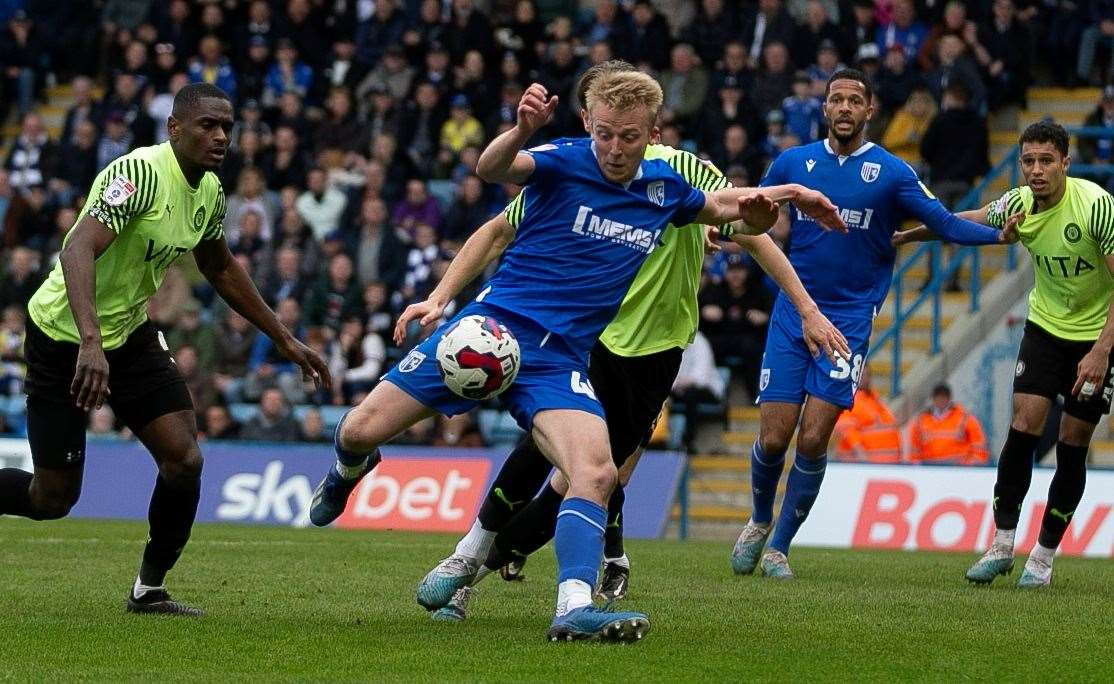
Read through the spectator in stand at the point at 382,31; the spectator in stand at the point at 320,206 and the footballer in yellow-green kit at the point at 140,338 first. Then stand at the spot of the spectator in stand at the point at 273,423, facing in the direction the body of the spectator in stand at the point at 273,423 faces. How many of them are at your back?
2

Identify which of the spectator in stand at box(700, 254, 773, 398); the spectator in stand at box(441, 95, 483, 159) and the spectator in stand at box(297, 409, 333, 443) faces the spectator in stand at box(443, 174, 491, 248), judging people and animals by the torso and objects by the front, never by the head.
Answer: the spectator in stand at box(441, 95, 483, 159)

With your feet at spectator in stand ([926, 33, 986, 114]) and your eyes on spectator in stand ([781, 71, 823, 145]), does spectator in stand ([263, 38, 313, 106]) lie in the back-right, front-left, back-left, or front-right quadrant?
front-right

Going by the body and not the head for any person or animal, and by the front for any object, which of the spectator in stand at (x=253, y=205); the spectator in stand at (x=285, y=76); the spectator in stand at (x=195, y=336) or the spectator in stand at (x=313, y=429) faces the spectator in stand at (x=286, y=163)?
the spectator in stand at (x=285, y=76)

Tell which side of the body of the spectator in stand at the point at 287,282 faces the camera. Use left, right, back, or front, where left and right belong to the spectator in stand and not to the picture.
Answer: front

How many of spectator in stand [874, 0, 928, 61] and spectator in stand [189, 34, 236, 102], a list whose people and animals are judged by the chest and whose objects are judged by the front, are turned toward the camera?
2

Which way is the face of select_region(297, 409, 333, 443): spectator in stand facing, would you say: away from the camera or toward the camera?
toward the camera

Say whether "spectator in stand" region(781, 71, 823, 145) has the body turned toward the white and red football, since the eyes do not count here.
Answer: yes

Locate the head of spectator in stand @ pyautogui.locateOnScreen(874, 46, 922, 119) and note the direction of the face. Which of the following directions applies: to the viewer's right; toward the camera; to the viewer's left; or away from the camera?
toward the camera

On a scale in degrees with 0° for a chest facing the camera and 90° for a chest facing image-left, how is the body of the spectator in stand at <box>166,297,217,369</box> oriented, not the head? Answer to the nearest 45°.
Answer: approximately 0°

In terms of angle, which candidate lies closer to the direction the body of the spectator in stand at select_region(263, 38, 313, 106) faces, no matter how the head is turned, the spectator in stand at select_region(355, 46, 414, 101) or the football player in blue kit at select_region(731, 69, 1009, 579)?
the football player in blue kit

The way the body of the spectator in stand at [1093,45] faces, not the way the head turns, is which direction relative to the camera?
toward the camera

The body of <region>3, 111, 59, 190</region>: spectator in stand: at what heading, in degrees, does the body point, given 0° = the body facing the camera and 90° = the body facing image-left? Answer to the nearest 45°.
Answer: approximately 0°

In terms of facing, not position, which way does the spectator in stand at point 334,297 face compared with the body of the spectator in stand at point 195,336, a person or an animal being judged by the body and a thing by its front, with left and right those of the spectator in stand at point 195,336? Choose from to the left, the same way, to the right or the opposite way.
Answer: the same way

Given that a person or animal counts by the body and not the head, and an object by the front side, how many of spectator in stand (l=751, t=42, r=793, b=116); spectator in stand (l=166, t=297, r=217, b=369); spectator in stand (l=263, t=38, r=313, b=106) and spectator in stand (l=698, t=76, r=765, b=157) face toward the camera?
4

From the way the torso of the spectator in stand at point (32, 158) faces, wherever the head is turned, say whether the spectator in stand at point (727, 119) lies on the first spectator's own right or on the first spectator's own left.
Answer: on the first spectator's own left

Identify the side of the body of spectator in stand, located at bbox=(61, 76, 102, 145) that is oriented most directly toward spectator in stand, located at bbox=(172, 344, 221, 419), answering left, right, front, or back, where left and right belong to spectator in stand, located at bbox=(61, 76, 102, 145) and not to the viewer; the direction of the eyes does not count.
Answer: front

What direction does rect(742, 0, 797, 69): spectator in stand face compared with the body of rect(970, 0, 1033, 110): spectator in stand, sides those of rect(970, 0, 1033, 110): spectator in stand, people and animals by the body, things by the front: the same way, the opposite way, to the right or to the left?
the same way

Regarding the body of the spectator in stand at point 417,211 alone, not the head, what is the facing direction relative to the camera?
toward the camera

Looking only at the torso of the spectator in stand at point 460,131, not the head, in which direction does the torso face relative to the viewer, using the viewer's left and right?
facing the viewer

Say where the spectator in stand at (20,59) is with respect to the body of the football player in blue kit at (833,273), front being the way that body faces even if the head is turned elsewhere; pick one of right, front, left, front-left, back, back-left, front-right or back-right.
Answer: back-right
